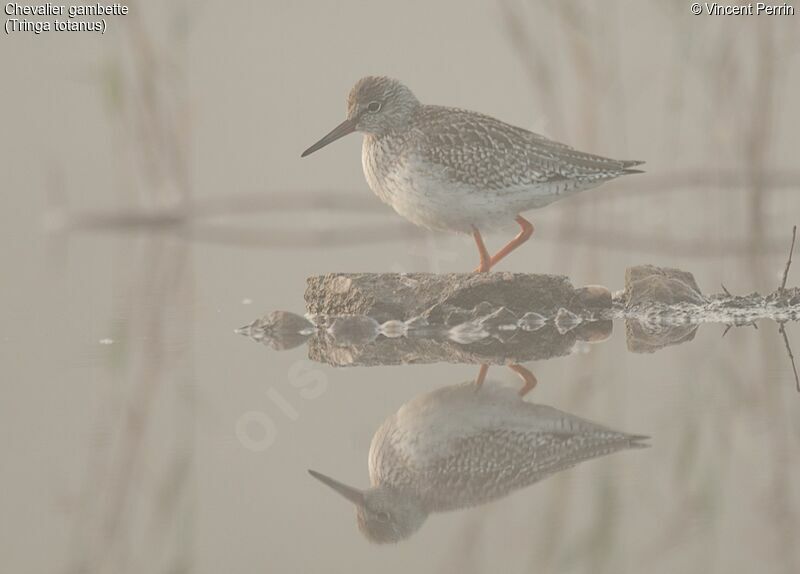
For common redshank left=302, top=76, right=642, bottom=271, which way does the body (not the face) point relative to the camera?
to the viewer's left

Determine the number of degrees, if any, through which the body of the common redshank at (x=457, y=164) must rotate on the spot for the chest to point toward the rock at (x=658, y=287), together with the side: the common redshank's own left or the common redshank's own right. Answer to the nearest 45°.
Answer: approximately 135° to the common redshank's own right
